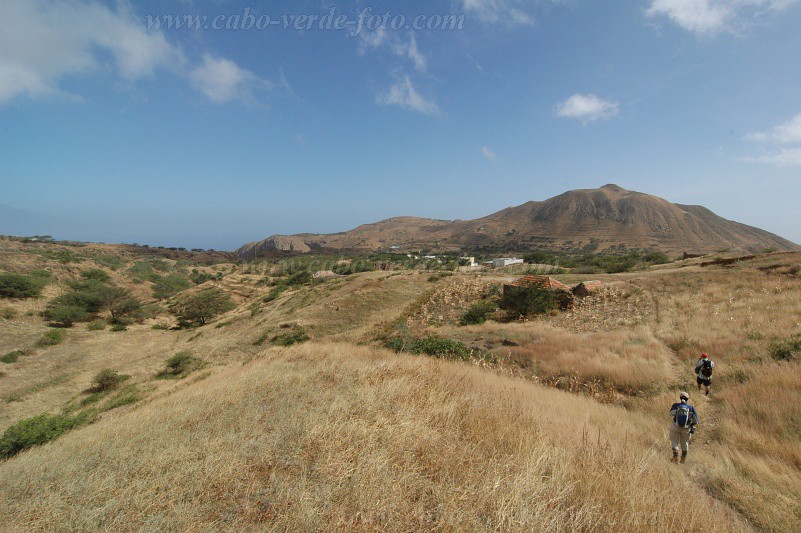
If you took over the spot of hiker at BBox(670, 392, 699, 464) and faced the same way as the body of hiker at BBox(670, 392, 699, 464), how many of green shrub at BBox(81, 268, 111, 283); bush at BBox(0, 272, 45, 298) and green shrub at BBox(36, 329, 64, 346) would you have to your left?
3

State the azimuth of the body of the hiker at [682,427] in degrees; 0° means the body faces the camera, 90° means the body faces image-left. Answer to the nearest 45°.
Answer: approximately 180°

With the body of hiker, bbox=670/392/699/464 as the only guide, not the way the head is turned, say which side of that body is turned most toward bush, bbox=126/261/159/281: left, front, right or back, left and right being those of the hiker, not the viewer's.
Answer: left

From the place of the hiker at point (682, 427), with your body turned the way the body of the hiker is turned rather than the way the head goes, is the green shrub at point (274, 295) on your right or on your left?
on your left

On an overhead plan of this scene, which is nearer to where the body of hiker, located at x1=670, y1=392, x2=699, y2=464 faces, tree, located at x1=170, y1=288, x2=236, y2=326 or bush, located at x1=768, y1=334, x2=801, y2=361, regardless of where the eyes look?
the bush

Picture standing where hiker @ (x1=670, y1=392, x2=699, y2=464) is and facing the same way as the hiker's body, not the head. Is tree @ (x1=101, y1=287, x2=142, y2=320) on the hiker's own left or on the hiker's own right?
on the hiker's own left

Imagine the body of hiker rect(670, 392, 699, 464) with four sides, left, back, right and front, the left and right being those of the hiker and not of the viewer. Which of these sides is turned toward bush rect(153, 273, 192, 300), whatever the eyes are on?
left

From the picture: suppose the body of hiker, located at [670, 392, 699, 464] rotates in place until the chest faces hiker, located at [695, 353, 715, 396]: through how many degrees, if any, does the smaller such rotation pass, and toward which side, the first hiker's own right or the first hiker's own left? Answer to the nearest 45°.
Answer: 0° — they already face them
